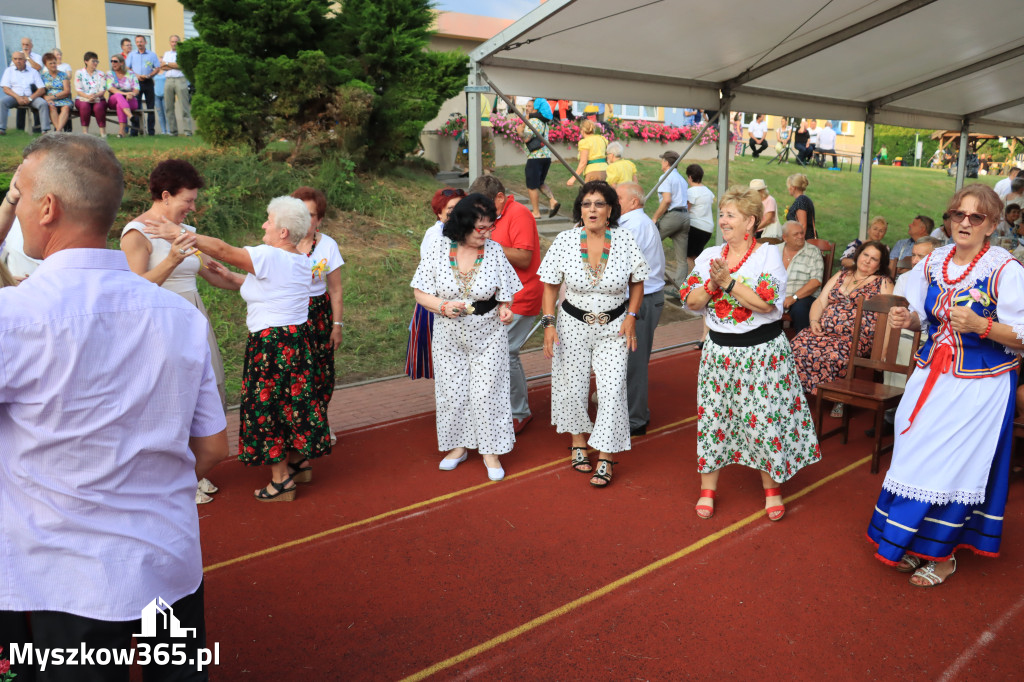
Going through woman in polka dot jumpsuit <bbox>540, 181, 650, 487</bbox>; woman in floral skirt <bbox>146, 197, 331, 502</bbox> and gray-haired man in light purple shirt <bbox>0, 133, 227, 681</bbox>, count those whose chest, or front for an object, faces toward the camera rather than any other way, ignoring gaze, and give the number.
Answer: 1

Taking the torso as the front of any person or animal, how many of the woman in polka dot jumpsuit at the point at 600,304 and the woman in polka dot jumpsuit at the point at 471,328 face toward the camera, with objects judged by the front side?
2

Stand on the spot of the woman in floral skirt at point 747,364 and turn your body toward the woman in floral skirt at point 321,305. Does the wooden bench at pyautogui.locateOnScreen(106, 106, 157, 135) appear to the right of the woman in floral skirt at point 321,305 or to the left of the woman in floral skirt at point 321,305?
right

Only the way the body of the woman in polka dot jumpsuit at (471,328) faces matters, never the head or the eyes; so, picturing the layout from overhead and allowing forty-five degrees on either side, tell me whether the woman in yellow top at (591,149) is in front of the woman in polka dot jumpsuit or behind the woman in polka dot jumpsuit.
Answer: behind

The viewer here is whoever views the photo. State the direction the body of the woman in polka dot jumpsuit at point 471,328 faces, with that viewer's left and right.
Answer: facing the viewer

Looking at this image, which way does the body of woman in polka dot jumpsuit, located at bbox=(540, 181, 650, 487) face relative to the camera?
toward the camera

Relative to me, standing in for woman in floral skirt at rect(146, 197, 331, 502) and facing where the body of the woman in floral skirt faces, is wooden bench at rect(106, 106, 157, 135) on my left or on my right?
on my right

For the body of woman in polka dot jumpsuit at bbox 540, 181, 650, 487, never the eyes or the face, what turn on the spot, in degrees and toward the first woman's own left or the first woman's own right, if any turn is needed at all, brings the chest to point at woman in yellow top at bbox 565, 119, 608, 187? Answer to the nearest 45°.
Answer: approximately 180°

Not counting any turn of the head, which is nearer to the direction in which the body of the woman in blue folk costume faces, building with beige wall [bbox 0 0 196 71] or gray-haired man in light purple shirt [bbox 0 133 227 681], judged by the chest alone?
the gray-haired man in light purple shirt

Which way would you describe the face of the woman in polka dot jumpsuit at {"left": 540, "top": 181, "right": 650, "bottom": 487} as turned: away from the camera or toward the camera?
toward the camera

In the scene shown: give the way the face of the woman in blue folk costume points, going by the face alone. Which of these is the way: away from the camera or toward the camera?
toward the camera

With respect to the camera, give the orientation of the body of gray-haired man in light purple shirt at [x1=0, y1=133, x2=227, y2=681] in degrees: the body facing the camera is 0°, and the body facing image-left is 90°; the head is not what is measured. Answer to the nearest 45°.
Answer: approximately 135°
